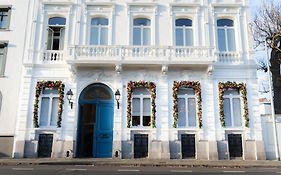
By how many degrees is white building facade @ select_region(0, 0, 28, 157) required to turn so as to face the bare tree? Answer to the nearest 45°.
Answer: approximately 90° to its left

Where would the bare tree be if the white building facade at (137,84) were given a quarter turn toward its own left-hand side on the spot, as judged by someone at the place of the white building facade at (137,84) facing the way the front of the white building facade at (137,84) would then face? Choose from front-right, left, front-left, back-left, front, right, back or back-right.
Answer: front

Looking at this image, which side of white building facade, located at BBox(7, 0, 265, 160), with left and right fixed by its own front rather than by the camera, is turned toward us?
front

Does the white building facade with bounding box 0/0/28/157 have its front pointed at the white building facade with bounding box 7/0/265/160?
no

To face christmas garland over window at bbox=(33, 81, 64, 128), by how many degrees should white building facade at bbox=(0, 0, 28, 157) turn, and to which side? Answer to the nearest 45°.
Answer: approximately 45° to its left

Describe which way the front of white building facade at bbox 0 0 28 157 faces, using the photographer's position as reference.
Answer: facing the viewer

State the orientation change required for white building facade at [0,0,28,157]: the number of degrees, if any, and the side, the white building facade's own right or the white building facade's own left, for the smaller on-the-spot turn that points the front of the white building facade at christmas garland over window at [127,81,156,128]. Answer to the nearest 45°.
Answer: approximately 45° to the white building facade's own left

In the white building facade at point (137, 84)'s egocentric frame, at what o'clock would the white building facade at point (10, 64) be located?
the white building facade at point (10, 64) is roughly at 3 o'clock from the white building facade at point (137, 84).

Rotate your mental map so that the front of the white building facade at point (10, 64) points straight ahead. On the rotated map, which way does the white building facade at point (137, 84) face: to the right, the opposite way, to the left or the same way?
the same way

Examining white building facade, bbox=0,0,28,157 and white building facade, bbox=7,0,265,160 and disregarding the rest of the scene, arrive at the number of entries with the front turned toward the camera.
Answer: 2

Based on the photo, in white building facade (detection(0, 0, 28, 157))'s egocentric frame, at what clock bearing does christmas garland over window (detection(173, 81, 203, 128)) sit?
The christmas garland over window is roughly at 10 o'clock from the white building facade.
